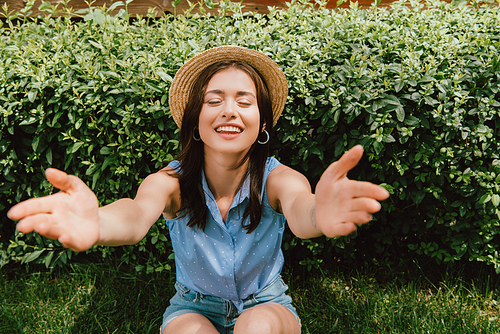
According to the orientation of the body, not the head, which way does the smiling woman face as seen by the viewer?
toward the camera
